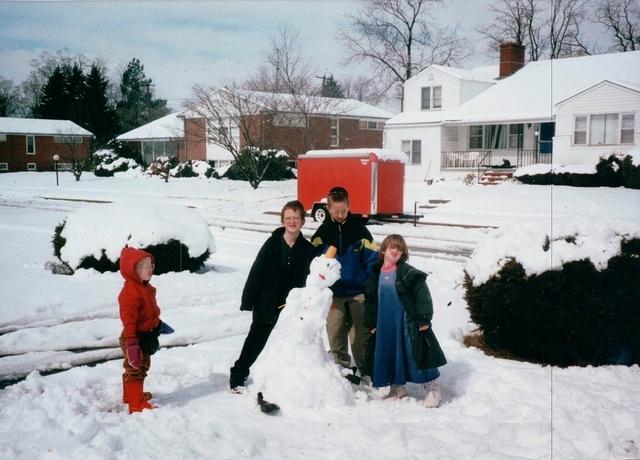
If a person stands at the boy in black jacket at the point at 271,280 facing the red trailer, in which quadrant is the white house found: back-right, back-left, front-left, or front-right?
front-right

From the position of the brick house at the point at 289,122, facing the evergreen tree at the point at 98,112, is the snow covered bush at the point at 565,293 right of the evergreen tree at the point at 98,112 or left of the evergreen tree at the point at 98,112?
left

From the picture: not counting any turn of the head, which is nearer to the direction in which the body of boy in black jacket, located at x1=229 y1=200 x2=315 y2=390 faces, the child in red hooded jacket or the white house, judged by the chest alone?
the child in red hooded jacket

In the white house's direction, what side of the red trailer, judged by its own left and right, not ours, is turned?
left

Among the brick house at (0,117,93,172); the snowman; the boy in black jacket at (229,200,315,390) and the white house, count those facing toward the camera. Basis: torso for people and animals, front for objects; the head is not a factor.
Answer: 4

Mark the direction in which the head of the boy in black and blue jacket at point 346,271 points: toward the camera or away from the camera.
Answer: toward the camera

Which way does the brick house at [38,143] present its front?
toward the camera

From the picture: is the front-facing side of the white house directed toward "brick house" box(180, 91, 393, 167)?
no

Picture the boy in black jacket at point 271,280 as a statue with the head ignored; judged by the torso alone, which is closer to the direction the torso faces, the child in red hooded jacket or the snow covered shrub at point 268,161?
the child in red hooded jacket

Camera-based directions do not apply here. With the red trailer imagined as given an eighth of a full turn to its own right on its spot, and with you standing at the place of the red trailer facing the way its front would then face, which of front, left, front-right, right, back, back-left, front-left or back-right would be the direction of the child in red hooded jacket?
front

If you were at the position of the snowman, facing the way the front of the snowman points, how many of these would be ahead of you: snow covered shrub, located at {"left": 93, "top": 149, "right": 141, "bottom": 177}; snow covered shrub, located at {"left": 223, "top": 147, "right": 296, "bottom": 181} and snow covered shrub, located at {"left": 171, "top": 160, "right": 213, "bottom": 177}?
0

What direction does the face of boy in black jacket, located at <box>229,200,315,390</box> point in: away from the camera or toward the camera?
toward the camera

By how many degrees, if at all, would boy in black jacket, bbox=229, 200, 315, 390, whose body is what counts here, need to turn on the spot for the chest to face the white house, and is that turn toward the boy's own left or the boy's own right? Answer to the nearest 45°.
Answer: approximately 135° to the boy's own left

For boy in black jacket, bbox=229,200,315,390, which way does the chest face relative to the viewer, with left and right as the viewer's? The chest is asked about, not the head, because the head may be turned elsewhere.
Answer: facing the viewer

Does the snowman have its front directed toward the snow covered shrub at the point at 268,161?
no

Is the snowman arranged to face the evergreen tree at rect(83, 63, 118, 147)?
no

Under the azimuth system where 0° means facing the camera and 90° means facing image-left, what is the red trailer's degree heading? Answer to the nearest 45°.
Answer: approximately 315°

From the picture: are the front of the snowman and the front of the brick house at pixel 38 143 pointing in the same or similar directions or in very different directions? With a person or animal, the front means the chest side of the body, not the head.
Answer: same or similar directions

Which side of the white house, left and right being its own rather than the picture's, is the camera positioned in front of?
front

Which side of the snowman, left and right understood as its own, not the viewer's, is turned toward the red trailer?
back
